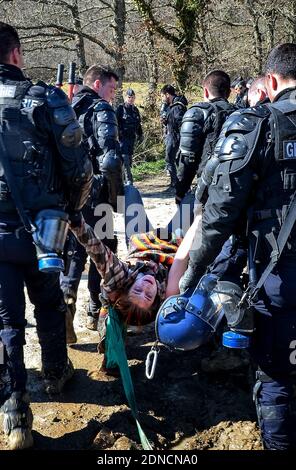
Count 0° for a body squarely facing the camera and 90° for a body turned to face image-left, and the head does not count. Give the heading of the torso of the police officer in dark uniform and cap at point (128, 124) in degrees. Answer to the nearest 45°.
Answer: approximately 0°

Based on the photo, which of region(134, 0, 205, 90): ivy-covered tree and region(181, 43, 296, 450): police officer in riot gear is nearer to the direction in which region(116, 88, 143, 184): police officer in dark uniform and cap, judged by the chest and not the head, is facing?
the police officer in riot gear

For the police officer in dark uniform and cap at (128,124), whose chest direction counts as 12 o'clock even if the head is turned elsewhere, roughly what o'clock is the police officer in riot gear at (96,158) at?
the police officer in riot gear at (96,158) is roughly at 12 o'clock from the police officer in dark uniform and cap at (128,124).

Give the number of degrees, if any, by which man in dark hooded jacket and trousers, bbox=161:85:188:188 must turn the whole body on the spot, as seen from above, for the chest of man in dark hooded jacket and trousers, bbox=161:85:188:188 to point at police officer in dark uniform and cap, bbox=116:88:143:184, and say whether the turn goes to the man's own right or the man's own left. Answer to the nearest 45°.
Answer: approximately 45° to the man's own right

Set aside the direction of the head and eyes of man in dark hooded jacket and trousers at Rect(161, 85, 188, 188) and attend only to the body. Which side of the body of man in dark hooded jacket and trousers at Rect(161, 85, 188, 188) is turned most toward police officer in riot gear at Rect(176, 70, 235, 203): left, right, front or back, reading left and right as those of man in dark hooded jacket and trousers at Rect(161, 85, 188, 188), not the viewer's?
left

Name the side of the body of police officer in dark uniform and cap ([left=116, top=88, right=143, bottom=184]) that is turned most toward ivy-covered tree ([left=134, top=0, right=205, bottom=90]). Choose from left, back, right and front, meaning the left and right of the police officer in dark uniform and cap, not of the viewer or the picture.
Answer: back

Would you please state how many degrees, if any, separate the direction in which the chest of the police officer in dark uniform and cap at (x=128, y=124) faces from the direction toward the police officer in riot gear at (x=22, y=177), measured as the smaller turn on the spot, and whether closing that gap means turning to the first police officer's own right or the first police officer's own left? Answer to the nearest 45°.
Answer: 0° — they already face them
